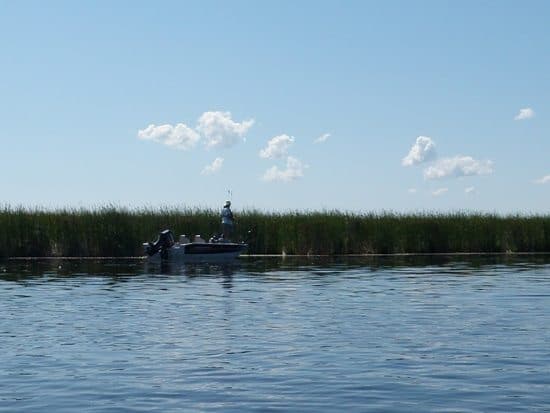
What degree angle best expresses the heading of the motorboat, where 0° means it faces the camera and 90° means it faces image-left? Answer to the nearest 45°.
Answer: approximately 270°
